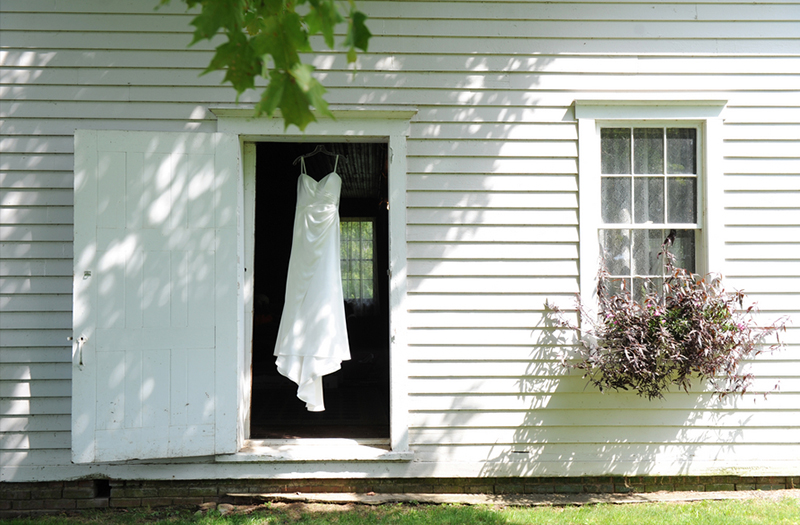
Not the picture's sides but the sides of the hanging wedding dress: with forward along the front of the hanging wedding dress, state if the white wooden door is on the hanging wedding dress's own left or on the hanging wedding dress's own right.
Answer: on the hanging wedding dress's own right

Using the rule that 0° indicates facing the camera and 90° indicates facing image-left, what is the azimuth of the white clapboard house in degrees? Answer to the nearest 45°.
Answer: approximately 0°
